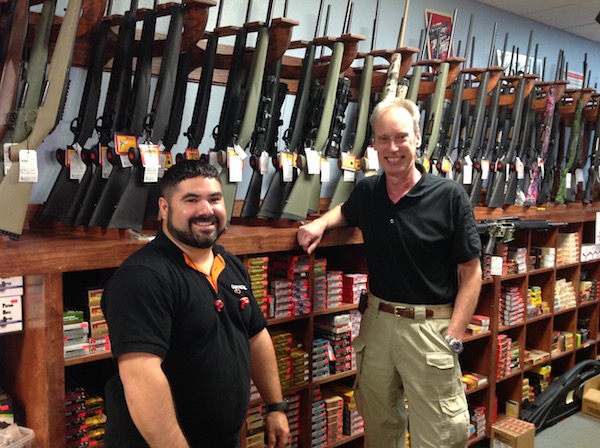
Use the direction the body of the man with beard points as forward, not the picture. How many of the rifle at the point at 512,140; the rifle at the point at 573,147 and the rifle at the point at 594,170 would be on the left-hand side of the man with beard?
3

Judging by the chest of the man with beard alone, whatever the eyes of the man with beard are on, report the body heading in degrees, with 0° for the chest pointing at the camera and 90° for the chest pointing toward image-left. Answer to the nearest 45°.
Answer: approximately 315°

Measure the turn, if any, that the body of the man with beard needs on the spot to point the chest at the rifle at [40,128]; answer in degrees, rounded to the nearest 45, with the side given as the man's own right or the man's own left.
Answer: approximately 180°

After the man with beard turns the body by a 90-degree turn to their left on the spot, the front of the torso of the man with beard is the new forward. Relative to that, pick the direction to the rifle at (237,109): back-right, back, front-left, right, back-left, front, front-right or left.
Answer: front-left

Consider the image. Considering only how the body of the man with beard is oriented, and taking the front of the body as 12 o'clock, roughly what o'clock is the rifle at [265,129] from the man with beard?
The rifle is roughly at 8 o'clock from the man with beard.

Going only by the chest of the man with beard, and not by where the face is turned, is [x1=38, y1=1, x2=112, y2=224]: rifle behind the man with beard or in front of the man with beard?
behind

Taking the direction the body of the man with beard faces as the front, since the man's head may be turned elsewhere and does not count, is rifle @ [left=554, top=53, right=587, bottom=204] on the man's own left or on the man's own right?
on the man's own left

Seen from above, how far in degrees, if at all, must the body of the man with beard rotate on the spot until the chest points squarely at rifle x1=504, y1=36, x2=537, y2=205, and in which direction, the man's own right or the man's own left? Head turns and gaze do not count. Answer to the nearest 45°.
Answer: approximately 90° to the man's own left

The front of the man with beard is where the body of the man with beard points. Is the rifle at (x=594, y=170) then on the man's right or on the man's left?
on the man's left

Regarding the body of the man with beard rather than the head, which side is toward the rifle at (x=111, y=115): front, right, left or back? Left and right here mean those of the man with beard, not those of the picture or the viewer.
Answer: back

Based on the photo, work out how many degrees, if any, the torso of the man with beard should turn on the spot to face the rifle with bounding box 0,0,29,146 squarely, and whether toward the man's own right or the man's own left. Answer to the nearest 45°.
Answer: approximately 180°
